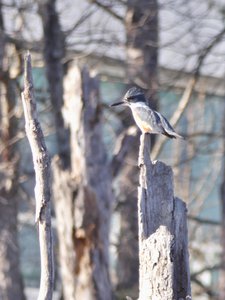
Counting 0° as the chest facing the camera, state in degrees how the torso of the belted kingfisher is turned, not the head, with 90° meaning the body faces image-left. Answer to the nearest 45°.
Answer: approximately 90°

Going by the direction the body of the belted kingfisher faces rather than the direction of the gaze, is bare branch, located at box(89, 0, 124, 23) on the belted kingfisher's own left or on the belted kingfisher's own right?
on the belted kingfisher's own right

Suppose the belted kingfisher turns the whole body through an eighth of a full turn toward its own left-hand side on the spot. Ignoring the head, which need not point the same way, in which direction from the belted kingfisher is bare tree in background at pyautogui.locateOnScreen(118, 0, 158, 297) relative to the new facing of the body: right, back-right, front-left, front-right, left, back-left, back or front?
back-right

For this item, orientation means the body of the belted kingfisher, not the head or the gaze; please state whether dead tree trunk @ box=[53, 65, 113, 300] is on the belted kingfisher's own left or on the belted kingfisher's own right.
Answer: on the belted kingfisher's own right

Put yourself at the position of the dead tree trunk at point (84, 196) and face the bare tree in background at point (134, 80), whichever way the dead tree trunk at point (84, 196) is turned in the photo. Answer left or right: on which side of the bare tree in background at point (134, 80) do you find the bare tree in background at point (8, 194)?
left
